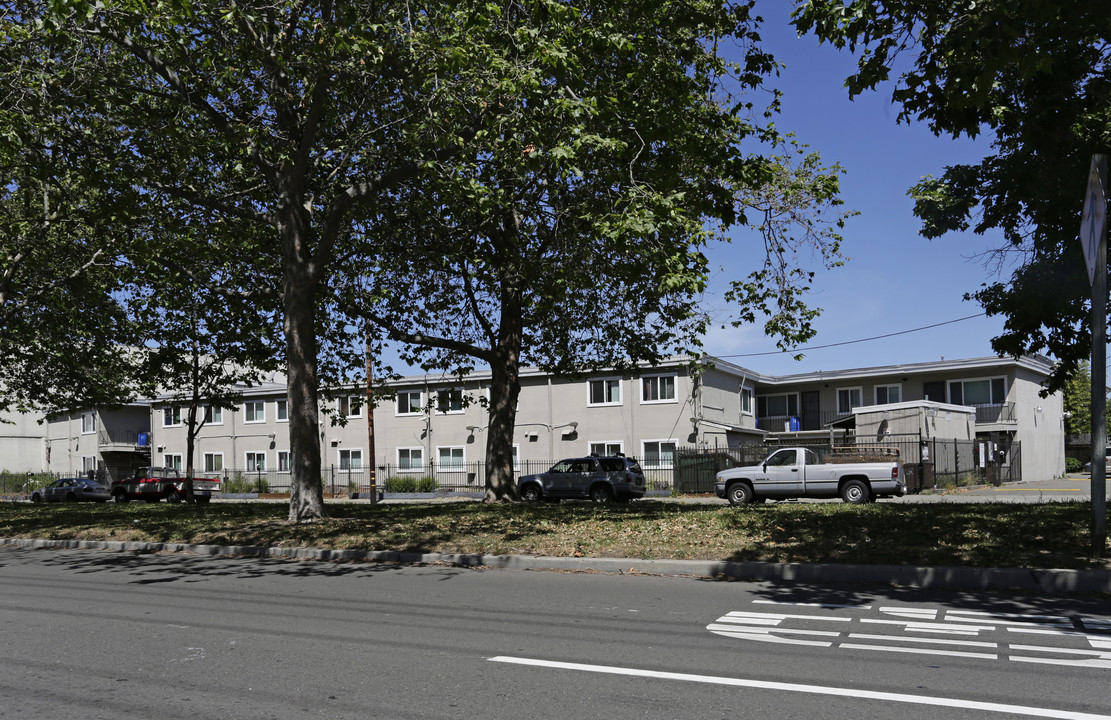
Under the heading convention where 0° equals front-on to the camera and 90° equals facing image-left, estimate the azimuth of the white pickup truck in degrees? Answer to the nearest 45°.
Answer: approximately 90°

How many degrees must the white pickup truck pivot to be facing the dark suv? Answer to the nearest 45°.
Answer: approximately 45° to its right

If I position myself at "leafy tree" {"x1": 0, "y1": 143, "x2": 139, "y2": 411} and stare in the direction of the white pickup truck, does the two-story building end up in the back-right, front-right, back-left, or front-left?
front-left

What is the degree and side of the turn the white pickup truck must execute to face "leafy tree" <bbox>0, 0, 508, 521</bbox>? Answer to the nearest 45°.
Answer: approximately 45° to its left

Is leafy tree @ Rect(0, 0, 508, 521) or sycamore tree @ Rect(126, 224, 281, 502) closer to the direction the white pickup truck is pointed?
the sycamore tree

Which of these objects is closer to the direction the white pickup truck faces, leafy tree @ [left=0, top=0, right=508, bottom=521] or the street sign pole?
the leafy tree

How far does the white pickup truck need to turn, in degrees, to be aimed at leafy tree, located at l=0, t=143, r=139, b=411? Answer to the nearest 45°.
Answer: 0° — it already faces it
